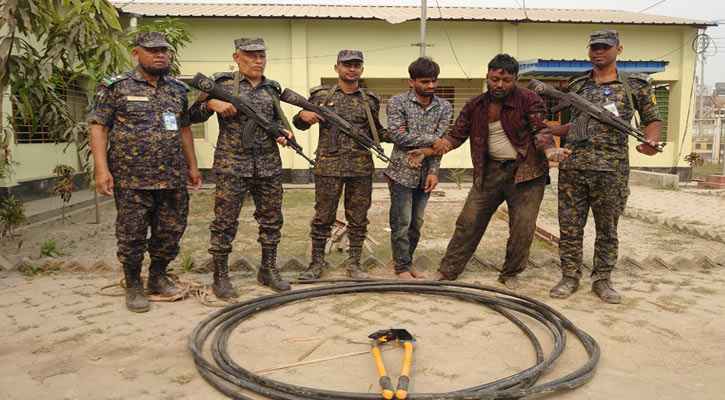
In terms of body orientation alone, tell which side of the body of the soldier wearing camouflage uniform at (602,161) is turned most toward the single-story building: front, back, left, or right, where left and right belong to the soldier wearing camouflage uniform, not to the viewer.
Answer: back

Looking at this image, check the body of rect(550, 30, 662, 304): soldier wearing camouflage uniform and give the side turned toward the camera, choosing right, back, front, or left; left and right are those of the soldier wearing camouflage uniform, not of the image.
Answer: front

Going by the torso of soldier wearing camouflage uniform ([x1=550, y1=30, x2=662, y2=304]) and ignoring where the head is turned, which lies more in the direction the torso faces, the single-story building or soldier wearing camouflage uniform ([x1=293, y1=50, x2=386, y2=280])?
the soldier wearing camouflage uniform

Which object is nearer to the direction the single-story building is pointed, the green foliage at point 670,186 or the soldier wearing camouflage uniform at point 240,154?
the soldier wearing camouflage uniform

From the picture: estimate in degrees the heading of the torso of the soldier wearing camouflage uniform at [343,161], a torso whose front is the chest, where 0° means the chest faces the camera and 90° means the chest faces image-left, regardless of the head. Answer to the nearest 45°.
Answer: approximately 0°

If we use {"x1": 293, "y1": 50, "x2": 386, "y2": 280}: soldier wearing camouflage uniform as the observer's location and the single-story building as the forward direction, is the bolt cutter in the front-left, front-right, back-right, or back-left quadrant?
back-right

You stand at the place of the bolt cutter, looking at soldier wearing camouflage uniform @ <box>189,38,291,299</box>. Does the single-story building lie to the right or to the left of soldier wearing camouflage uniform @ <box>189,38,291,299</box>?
right

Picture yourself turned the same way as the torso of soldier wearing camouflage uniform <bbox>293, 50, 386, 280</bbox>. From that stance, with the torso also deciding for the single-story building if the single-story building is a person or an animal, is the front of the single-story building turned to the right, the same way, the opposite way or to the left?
the same way

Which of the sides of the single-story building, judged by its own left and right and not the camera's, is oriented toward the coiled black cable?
front

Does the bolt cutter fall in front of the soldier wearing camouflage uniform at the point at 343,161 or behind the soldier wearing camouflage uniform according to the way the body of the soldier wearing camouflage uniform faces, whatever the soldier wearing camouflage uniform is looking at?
in front

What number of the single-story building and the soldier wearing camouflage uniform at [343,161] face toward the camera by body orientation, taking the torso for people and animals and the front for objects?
2

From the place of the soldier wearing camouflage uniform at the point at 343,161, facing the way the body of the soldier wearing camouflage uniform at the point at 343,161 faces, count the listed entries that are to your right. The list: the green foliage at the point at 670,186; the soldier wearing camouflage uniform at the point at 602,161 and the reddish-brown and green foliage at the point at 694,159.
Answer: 0

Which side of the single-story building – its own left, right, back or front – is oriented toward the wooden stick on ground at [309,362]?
front
